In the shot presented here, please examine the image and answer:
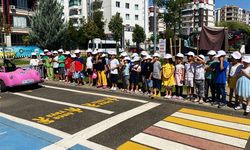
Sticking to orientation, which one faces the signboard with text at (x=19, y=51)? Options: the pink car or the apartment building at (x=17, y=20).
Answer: the apartment building

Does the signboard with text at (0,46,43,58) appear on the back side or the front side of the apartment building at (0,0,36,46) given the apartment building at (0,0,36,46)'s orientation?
on the front side

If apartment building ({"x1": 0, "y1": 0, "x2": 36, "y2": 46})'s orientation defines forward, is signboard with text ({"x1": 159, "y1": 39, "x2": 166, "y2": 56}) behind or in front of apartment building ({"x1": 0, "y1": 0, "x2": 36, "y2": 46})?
in front

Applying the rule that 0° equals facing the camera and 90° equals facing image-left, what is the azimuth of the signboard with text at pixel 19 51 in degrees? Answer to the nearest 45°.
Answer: approximately 0°

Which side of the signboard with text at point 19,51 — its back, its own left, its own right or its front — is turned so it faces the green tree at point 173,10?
left

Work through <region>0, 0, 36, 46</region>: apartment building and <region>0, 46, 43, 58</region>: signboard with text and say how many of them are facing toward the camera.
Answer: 2

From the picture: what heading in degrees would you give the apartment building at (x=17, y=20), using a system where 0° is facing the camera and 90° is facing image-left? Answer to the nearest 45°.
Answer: approximately 0°
